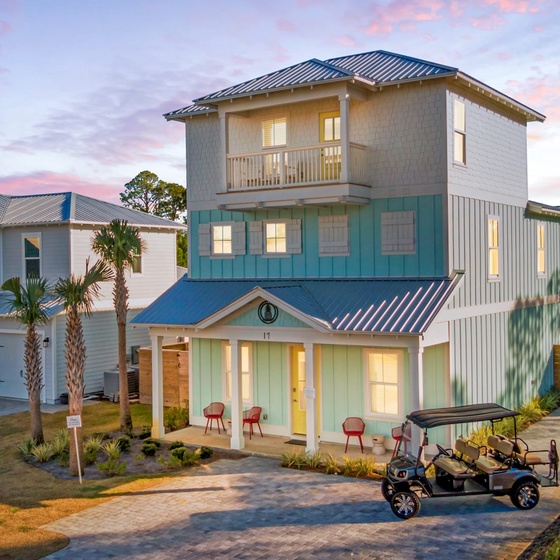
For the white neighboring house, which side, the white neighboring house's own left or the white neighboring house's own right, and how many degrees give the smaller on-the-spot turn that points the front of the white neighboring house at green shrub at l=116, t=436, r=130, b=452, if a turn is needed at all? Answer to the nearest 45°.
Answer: approximately 45° to the white neighboring house's own left

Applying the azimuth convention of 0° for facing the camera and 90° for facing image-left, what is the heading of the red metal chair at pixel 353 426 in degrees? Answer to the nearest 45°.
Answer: approximately 0°

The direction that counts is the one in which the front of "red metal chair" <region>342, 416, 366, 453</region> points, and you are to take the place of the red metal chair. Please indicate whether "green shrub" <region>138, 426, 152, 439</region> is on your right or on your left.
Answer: on your right

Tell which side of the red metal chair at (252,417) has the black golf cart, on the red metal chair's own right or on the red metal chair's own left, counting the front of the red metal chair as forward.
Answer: on the red metal chair's own left

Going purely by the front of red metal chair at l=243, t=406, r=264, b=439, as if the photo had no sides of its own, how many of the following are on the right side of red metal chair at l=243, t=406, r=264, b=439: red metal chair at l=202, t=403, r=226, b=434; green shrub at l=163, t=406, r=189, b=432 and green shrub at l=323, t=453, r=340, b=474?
2
